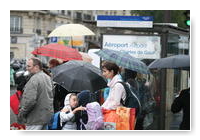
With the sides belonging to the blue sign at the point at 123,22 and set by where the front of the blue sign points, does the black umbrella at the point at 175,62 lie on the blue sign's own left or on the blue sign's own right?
on the blue sign's own left

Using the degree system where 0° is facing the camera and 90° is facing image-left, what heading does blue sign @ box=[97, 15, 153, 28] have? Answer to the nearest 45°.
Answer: approximately 0°

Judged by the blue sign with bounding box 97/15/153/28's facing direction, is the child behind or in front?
in front

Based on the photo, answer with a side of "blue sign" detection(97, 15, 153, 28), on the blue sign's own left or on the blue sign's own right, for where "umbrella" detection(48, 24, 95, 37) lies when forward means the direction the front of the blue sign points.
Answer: on the blue sign's own right

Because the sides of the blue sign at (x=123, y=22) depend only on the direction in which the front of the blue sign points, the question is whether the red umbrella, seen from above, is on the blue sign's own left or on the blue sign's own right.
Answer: on the blue sign's own right
